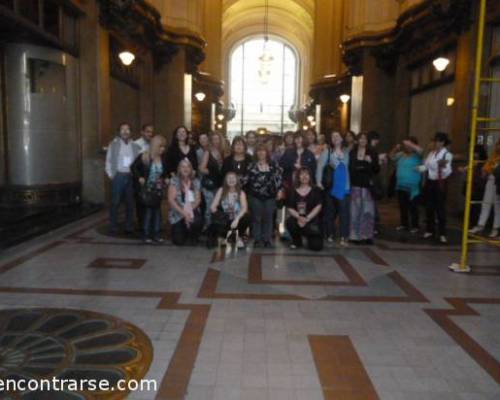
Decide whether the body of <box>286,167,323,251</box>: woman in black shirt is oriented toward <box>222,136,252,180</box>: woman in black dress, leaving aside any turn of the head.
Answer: no

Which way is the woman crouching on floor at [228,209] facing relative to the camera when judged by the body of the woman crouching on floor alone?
toward the camera

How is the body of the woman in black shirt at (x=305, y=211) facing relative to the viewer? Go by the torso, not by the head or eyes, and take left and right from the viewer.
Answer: facing the viewer

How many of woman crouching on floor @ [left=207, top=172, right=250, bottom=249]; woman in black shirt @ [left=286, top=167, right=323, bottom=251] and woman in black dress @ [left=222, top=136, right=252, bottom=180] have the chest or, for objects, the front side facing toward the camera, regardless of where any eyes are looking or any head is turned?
3

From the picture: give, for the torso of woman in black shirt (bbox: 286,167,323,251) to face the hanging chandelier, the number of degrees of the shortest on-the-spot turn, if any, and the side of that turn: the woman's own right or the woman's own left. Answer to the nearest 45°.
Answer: approximately 180°

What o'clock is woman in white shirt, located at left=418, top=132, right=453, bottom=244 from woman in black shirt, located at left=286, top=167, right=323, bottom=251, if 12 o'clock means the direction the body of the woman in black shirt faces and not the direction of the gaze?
The woman in white shirt is roughly at 8 o'clock from the woman in black shirt.

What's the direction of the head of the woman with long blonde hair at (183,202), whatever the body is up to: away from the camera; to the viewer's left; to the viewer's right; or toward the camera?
toward the camera

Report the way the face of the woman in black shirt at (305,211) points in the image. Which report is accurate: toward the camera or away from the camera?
toward the camera

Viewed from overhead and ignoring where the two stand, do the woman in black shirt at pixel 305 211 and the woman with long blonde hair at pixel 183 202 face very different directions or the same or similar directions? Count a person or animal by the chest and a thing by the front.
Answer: same or similar directions

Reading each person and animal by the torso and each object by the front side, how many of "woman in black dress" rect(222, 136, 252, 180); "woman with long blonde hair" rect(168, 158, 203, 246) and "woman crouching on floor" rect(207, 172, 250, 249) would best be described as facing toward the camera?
3

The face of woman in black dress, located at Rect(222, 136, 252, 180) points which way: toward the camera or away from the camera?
toward the camera

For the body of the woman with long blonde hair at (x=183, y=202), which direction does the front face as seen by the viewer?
toward the camera

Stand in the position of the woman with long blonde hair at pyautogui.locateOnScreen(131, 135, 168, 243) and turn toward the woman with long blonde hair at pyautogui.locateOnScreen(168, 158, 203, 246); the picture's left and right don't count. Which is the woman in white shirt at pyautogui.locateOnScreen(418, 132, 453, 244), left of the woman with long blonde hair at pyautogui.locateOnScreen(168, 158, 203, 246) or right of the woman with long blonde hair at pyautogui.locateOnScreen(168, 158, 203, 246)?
left

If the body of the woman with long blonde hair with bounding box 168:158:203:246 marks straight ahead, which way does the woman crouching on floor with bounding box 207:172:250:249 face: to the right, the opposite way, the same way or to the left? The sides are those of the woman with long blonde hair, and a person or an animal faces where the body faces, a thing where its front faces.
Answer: the same way

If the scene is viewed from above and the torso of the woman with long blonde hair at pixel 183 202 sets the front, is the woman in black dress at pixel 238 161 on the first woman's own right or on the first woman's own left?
on the first woman's own left

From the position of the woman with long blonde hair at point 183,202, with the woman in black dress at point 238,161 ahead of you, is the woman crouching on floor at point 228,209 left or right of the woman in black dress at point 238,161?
right

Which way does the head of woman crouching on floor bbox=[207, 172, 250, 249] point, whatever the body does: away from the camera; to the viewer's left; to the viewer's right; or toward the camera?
toward the camera

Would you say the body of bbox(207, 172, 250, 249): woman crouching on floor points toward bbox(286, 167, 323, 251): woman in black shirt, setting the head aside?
no
